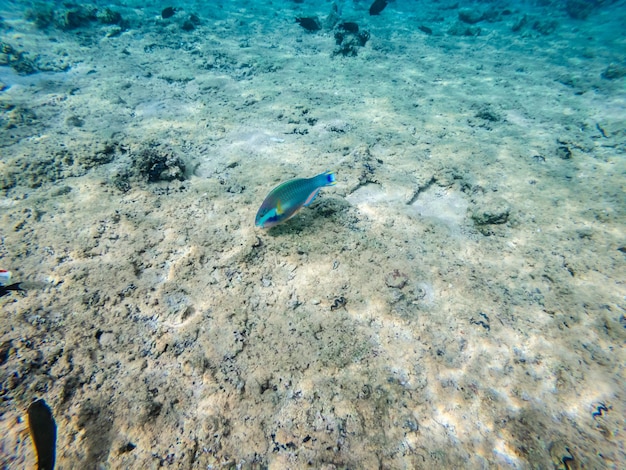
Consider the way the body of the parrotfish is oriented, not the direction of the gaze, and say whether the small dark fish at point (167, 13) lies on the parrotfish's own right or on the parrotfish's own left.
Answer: on the parrotfish's own right

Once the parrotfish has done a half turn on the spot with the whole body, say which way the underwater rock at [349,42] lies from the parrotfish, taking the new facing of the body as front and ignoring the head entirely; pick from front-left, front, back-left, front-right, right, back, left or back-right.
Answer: left

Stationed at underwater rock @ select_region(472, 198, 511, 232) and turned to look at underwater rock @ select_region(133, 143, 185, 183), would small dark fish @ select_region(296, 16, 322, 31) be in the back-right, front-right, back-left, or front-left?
front-right

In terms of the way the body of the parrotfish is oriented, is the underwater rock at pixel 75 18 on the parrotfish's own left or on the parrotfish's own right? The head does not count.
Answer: on the parrotfish's own right

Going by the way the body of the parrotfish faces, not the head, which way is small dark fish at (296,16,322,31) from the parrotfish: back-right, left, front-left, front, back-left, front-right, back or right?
right

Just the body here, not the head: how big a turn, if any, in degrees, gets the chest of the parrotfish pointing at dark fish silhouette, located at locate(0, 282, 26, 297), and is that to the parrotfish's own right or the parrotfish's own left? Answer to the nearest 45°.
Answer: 0° — it already faces it

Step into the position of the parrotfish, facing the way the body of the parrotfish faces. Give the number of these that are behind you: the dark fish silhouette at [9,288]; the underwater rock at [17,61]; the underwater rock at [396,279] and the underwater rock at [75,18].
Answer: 1

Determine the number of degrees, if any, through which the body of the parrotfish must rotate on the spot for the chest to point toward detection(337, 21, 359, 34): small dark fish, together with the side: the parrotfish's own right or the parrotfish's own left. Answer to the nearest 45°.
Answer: approximately 90° to the parrotfish's own right

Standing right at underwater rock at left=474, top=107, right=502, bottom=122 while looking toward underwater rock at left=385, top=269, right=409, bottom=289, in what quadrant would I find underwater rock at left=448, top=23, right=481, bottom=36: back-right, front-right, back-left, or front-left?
back-right

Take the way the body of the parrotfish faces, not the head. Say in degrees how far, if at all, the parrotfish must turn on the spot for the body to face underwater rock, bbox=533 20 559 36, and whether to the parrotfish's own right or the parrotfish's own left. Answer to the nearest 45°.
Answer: approximately 135° to the parrotfish's own right

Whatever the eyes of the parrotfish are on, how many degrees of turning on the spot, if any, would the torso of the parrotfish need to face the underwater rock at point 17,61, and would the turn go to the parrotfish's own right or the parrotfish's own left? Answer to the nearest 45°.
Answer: approximately 45° to the parrotfish's own right

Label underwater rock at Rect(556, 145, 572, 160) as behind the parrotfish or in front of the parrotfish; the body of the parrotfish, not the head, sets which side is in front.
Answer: behind

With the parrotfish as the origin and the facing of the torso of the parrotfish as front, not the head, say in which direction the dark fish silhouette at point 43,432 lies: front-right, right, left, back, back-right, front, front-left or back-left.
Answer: front-left

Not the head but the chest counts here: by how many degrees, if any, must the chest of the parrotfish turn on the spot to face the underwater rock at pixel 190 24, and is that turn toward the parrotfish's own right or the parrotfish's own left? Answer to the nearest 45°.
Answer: approximately 90° to the parrotfish's own right

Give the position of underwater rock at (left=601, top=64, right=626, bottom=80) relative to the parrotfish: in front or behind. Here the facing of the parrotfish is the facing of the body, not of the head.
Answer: behind

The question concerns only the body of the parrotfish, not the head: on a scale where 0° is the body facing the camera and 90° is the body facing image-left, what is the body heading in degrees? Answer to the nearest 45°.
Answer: approximately 90°

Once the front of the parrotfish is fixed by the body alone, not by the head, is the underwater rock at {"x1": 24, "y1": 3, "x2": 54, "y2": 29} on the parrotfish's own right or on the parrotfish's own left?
on the parrotfish's own right
